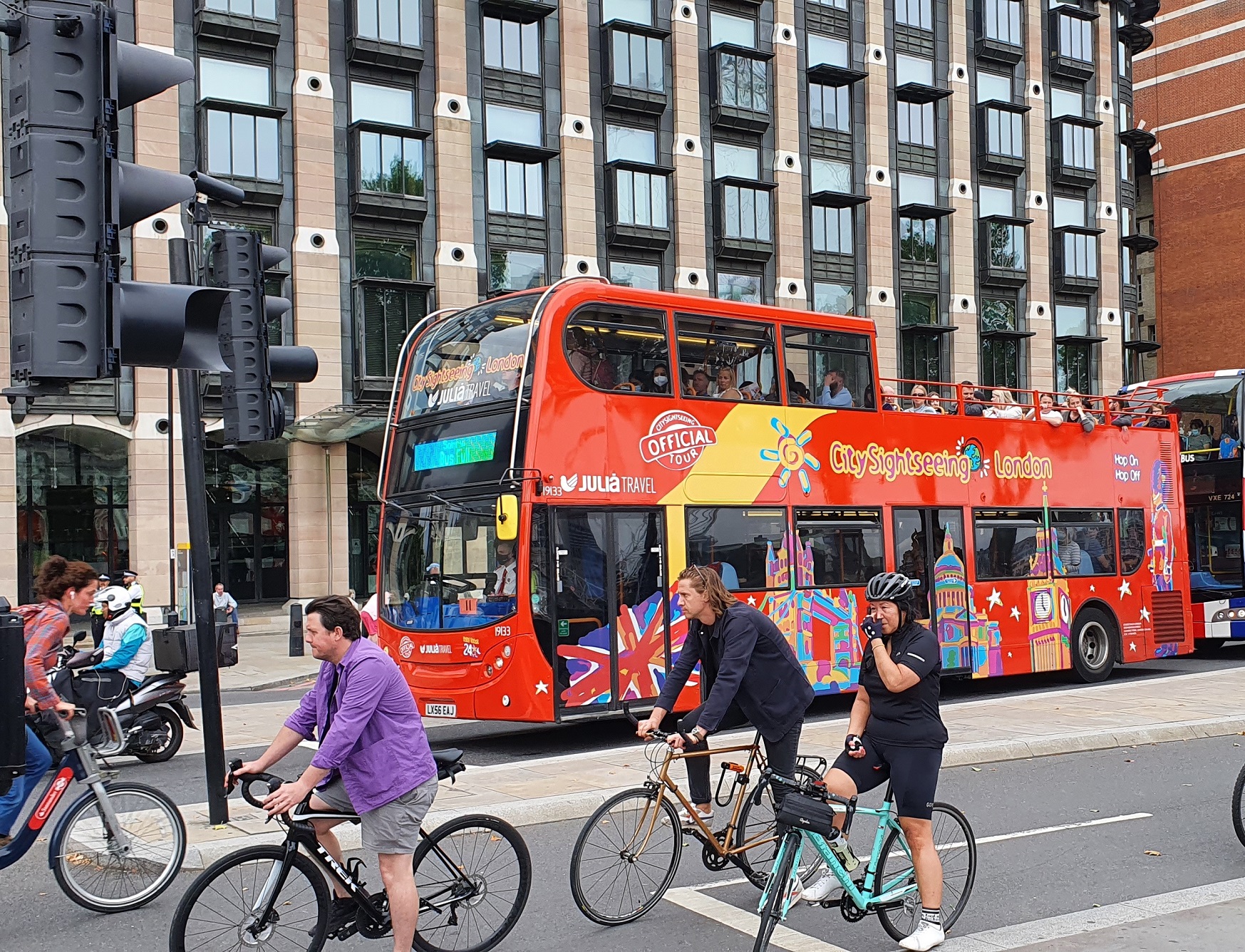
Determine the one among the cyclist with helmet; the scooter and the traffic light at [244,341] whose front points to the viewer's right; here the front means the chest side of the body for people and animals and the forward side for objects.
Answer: the traffic light

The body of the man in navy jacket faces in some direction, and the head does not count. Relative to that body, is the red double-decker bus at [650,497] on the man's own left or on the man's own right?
on the man's own right

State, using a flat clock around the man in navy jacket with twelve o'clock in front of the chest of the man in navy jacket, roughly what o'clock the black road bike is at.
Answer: The black road bike is roughly at 12 o'clock from the man in navy jacket.

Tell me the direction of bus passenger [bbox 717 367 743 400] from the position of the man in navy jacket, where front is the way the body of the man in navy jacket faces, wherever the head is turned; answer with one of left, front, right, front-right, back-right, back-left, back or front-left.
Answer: back-right

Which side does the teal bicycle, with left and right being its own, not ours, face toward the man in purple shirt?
front

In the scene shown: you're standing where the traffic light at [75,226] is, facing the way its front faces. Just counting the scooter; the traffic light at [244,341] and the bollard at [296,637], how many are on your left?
3

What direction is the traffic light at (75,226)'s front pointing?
to the viewer's right

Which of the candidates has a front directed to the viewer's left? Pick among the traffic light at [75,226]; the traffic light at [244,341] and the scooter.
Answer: the scooter

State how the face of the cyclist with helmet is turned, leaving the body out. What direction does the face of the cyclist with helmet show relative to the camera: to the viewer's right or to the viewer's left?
to the viewer's left

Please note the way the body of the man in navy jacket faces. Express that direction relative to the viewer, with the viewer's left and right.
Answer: facing the viewer and to the left of the viewer

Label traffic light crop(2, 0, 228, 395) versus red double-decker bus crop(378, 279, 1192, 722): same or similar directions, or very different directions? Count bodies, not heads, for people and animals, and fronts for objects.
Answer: very different directions

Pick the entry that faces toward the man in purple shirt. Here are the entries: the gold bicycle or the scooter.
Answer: the gold bicycle

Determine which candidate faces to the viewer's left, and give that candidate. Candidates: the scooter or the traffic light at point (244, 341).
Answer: the scooter

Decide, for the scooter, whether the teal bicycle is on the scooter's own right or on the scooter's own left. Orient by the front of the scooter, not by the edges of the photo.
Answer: on the scooter's own left

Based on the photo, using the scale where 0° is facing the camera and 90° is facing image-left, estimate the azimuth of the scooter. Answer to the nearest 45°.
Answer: approximately 90°

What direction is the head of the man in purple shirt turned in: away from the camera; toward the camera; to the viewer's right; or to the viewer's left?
to the viewer's left

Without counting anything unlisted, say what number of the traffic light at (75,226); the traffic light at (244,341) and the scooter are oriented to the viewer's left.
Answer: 1

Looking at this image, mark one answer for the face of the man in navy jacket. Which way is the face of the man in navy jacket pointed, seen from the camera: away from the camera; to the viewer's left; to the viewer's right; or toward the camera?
to the viewer's left

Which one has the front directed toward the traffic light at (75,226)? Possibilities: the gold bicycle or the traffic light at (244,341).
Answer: the gold bicycle
